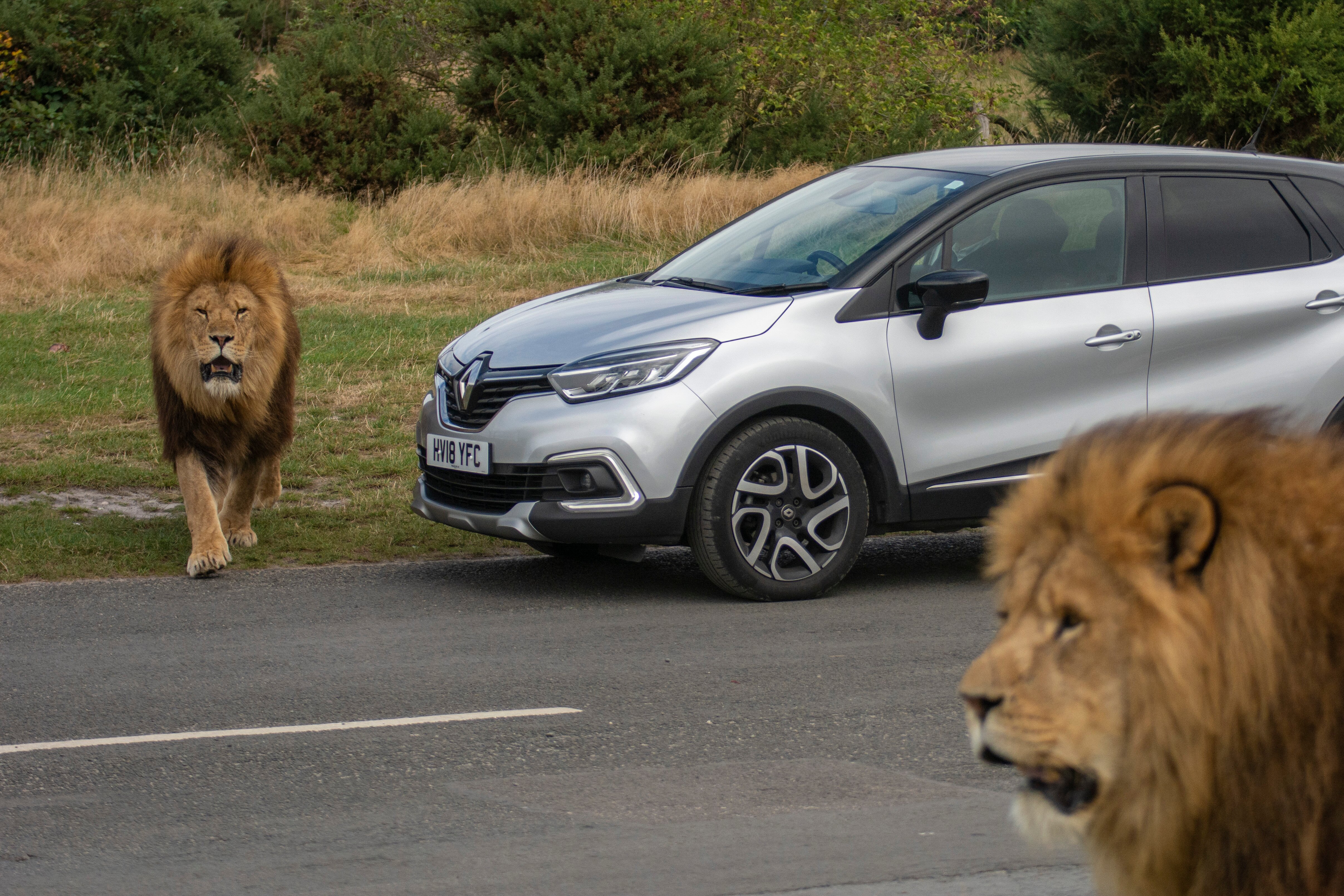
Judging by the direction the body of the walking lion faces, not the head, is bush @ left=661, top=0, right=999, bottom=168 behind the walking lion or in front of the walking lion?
behind

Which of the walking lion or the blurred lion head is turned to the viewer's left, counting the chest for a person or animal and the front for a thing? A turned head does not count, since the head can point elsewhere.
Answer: the blurred lion head

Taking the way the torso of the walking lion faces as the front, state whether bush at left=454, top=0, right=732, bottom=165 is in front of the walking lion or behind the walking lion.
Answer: behind

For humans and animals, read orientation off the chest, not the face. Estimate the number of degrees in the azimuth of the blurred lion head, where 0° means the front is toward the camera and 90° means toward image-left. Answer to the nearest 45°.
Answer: approximately 90°

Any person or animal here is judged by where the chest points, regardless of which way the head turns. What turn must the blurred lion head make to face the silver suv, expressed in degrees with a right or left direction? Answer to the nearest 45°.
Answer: approximately 90° to its right

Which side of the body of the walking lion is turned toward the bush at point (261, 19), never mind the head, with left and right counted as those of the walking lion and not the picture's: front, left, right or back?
back

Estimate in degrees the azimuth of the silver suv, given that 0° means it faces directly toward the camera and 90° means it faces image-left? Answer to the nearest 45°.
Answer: approximately 45°

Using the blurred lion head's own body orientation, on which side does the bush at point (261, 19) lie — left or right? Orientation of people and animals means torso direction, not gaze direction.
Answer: on its right

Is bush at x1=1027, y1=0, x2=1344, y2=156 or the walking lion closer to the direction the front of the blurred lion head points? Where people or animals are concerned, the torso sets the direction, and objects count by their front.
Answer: the walking lion

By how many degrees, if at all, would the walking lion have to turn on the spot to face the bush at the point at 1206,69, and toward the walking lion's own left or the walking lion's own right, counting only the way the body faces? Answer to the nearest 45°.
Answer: approximately 135° to the walking lion's own left

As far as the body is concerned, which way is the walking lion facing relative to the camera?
toward the camera
